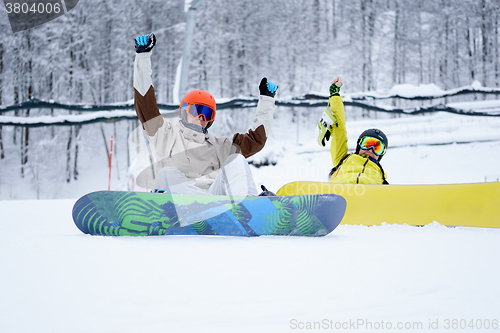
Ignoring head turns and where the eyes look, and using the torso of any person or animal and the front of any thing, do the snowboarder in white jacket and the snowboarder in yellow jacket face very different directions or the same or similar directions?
same or similar directions

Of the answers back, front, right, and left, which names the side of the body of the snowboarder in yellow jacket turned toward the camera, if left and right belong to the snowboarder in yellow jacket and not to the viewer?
front

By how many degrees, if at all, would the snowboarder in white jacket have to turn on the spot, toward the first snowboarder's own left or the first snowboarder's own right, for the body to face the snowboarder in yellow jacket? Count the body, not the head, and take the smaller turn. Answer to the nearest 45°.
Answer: approximately 135° to the first snowboarder's own left

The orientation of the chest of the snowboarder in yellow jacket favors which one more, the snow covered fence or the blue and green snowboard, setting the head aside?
the blue and green snowboard

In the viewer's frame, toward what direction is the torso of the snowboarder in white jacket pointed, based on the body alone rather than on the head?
toward the camera

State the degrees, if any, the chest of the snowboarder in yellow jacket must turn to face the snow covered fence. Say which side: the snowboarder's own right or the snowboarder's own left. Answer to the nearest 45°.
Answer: approximately 135° to the snowboarder's own right

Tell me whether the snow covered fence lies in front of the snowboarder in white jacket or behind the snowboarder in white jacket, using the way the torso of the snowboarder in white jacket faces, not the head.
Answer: behind

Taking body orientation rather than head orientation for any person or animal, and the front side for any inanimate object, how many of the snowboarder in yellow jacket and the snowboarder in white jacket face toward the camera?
2
